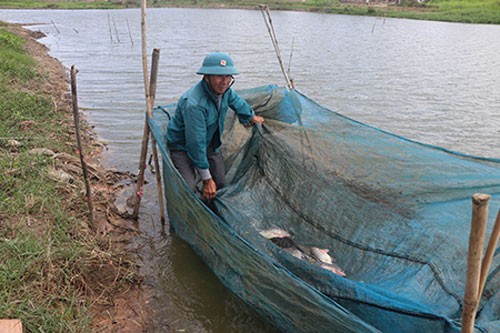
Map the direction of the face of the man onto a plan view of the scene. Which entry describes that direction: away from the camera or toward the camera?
toward the camera

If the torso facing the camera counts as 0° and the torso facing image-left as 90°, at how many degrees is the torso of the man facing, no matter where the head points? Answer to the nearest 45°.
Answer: approximately 315°

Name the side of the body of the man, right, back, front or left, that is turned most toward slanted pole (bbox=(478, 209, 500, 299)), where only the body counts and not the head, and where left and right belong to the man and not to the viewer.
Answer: front

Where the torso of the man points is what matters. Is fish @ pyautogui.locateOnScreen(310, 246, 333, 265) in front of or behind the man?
in front
